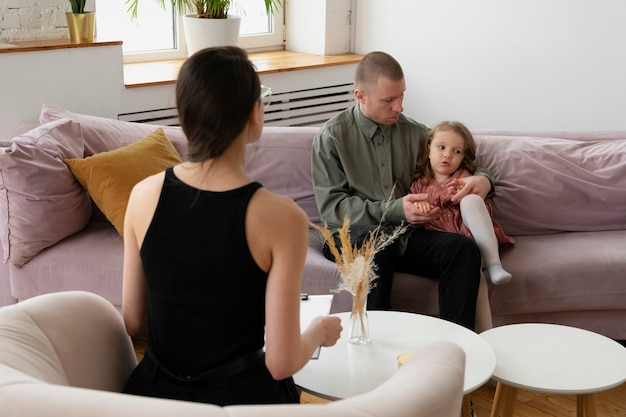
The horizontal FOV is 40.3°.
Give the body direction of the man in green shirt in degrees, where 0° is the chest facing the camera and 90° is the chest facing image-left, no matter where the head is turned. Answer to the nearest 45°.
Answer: approximately 315°

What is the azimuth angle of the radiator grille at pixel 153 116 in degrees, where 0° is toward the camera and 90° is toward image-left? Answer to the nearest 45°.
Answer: approximately 315°

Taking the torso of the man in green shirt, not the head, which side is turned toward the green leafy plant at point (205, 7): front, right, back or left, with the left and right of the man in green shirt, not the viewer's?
back

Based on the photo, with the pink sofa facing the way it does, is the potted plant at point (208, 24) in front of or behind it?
behind

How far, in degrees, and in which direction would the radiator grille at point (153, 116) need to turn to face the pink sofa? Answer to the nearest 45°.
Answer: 0° — it already faces it

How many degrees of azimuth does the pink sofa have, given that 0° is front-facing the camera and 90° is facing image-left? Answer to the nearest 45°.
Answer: approximately 0°

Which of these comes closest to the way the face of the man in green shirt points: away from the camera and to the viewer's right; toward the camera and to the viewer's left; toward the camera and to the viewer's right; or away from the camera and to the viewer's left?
toward the camera and to the viewer's right

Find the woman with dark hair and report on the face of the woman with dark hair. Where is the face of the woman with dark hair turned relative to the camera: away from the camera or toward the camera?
away from the camera
